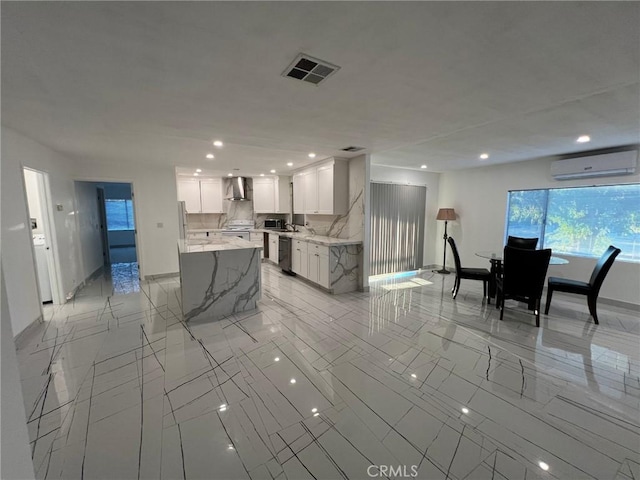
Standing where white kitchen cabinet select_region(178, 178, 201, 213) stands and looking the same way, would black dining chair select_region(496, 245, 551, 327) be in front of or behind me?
in front

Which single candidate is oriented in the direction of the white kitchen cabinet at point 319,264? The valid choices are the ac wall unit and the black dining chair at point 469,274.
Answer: the ac wall unit

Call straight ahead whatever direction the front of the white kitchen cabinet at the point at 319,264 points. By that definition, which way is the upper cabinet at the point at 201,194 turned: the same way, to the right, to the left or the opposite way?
to the left

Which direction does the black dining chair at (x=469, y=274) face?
to the viewer's right

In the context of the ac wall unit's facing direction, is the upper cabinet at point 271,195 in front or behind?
in front

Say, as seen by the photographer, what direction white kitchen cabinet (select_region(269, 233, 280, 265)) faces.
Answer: facing the viewer and to the left of the viewer

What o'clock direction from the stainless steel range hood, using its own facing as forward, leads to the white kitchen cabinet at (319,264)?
The white kitchen cabinet is roughly at 11 o'clock from the stainless steel range hood.

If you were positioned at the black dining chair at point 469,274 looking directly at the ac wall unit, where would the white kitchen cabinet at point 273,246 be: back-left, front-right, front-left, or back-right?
back-left

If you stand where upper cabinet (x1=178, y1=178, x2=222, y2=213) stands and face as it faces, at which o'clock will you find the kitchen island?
The kitchen island is roughly at 12 o'clock from the upper cabinet.

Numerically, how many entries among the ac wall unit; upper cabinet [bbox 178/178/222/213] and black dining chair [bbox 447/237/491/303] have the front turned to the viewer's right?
1

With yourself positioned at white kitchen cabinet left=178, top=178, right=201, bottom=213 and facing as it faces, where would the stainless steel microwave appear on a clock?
The stainless steel microwave is roughly at 10 o'clock from the white kitchen cabinet.

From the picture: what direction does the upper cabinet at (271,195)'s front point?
toward the camera

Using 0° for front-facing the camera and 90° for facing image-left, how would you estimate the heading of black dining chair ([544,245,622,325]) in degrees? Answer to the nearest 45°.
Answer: approximately 90°

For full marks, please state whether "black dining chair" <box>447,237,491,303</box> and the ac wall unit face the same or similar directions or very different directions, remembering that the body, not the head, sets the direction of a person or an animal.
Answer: very different directions

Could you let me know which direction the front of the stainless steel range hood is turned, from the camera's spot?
facing the viewer

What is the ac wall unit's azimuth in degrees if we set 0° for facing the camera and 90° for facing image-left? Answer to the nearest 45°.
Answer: approximately 45°
